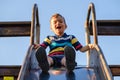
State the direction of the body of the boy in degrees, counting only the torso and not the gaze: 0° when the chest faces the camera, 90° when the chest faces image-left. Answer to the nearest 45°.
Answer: approximately 0°
